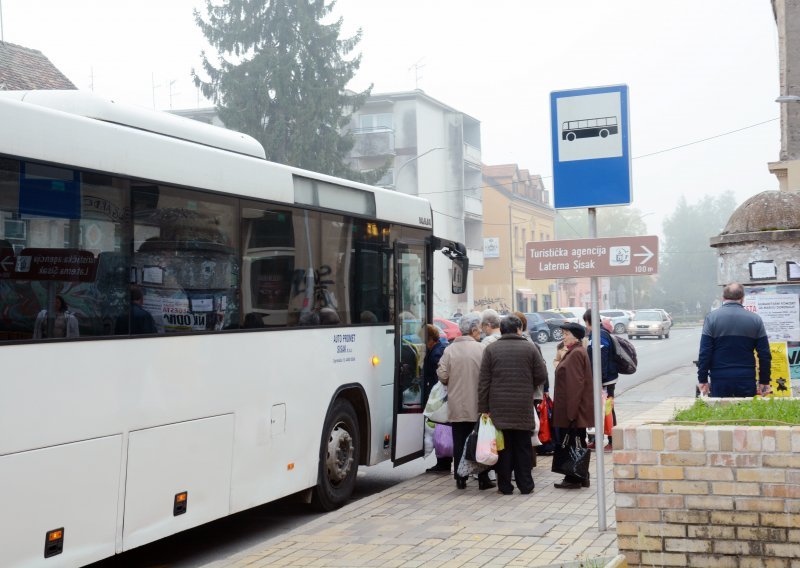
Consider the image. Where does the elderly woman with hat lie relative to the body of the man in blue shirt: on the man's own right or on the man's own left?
on the man's own left

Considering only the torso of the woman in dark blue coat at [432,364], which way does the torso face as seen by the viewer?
to the viewer's left

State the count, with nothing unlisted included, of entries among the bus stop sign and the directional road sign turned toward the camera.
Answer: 2

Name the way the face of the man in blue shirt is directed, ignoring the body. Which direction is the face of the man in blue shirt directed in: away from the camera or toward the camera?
away from the camera

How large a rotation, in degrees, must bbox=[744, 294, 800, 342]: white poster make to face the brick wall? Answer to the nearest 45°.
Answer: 0° — it already faces it

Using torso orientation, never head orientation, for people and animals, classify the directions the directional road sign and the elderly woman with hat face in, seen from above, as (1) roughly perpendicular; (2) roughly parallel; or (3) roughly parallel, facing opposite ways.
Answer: roughly perpendicular

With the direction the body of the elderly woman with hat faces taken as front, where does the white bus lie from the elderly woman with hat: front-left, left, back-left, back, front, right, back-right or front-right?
front-left

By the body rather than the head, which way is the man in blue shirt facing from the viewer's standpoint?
away from the camera

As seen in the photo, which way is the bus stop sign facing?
toward the camera

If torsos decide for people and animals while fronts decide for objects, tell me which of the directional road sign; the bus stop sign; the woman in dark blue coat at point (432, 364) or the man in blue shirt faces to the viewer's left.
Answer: the woman in dark blue coat

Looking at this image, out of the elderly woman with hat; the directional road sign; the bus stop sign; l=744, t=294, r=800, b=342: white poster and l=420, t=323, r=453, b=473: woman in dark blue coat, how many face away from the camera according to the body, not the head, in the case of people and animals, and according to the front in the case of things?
0

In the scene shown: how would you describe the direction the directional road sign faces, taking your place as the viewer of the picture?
facing the viewer

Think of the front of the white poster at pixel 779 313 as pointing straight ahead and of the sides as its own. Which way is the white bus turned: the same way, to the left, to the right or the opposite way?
the opposite way

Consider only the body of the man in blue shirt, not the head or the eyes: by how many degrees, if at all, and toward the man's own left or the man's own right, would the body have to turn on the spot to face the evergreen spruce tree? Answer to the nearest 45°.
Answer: approximately 45° to the man's own left

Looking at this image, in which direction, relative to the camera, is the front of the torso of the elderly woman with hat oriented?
to the viewer's left

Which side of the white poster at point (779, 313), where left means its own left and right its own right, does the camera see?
front

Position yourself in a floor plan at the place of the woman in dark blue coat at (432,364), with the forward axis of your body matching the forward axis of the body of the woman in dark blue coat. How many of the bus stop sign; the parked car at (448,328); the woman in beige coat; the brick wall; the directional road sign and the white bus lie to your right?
1

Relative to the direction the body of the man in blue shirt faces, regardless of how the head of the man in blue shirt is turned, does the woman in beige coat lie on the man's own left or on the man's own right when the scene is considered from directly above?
on the man's own left

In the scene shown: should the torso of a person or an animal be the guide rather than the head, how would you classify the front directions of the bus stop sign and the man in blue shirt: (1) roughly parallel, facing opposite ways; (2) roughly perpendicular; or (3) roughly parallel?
roughly parallel, facing opposite ways
